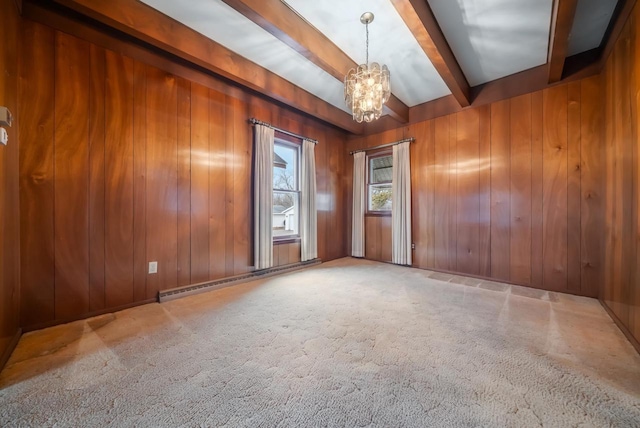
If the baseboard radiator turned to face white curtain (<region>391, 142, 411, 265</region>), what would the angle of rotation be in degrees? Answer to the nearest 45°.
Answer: approximately 45° to its left

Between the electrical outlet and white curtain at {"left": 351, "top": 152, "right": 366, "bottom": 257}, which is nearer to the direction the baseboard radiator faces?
the white curtain

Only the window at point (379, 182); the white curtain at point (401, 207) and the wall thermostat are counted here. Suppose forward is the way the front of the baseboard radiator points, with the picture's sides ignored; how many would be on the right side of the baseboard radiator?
1

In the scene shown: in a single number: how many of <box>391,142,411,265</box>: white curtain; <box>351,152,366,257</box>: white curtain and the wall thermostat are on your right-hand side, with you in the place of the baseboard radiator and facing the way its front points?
1

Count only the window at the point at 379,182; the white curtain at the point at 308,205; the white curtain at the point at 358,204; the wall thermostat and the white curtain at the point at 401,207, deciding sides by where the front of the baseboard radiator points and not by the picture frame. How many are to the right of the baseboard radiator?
1

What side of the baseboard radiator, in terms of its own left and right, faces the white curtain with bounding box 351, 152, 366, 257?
left

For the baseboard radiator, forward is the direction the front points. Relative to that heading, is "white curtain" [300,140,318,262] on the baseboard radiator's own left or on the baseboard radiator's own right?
on the baseboard radiator's own left

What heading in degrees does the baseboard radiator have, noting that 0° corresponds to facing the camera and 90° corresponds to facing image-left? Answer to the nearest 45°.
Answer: approximately 315°

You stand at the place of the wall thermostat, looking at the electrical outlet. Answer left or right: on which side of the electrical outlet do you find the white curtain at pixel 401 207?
right

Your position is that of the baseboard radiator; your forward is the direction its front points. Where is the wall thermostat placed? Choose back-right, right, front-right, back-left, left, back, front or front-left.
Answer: right

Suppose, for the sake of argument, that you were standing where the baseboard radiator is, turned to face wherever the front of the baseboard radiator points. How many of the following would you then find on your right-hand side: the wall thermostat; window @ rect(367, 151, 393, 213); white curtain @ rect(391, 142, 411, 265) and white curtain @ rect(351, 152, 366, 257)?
1

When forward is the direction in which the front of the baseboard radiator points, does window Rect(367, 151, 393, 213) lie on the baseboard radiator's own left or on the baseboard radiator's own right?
on the baseboard radiator's own left
